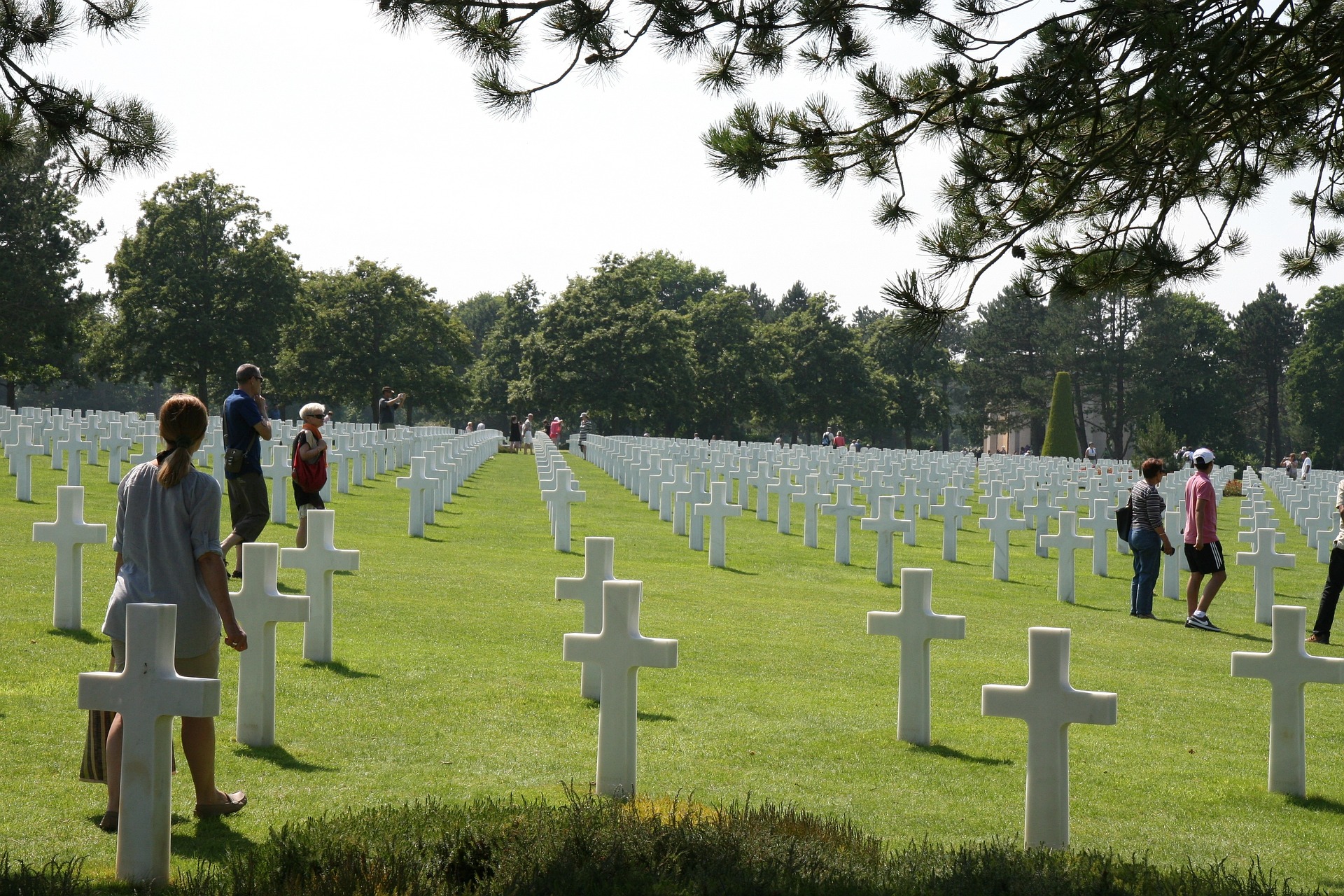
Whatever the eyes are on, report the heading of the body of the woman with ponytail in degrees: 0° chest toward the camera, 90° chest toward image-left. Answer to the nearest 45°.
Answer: approximately 225°
